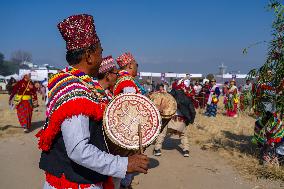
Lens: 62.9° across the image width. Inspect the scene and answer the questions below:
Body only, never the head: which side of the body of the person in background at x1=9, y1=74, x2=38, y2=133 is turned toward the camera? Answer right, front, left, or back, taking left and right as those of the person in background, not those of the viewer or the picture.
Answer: front

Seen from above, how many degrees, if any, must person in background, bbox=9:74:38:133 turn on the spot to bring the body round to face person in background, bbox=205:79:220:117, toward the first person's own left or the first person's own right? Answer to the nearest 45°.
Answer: approximately 90° to the first person's own left

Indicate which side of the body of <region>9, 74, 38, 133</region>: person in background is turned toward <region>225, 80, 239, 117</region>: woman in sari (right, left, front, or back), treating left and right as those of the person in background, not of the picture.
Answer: left
